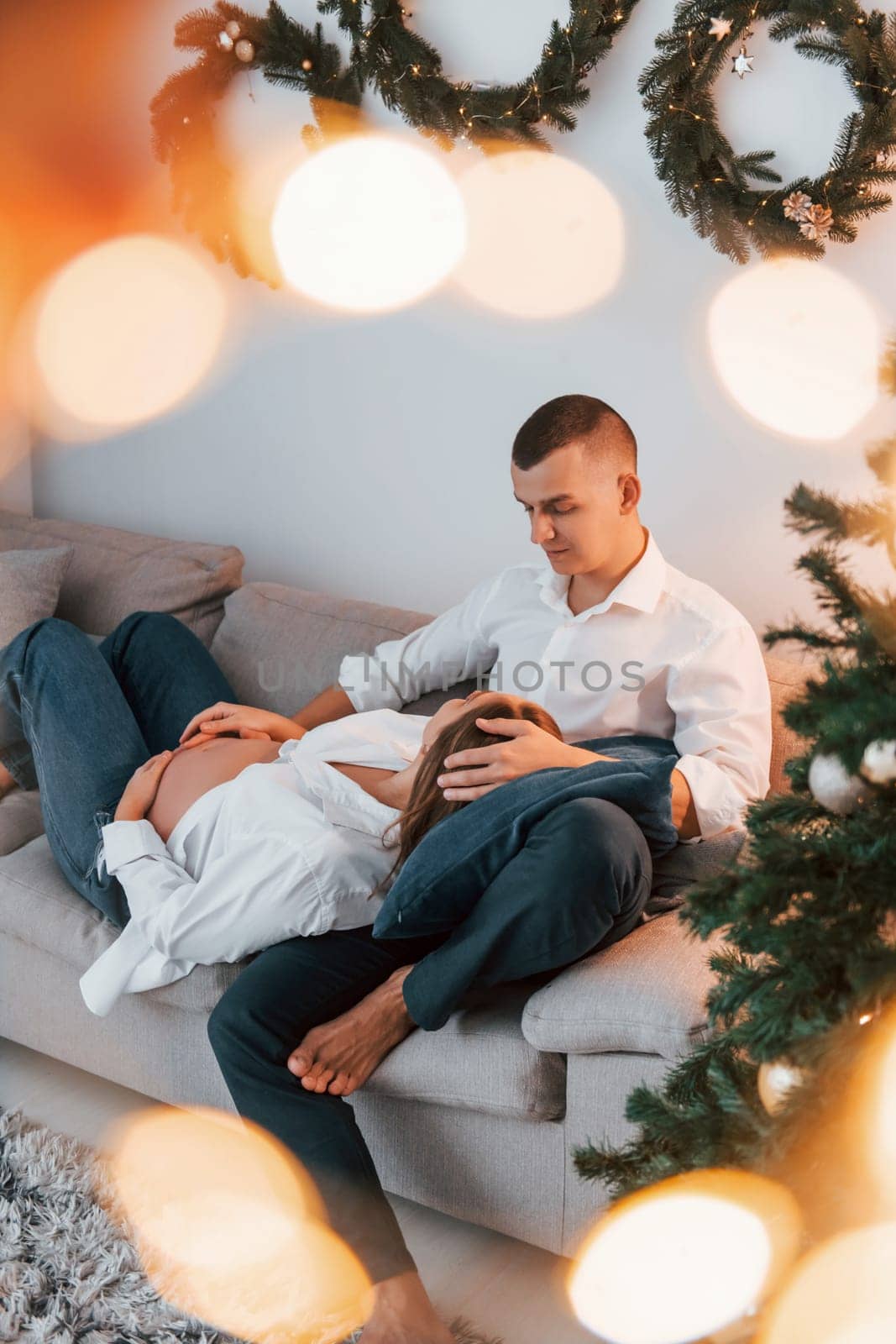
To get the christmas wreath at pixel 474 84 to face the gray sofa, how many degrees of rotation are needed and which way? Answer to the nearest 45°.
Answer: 0° — it already faces it

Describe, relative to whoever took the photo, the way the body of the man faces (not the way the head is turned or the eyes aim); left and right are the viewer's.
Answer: facing the viewer and to the left of the viewer

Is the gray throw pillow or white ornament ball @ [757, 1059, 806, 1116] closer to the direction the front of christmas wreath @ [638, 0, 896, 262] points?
the white ornament ball

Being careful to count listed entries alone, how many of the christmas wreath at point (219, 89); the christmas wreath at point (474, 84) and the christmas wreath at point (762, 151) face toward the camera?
3

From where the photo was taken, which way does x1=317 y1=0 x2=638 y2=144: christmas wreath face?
toward the camera

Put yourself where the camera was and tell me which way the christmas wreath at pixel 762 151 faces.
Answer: facing the viewer

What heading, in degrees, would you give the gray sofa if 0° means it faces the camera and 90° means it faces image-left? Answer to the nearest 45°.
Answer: approximately 45°

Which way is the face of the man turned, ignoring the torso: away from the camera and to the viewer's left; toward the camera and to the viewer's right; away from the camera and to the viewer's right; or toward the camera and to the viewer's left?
toward the camera and to the viewer's left

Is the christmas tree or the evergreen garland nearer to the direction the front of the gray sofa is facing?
the christmas tree

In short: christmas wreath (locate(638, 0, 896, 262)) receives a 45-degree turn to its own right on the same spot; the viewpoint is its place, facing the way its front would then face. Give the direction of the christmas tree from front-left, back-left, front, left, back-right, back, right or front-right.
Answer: front-left
